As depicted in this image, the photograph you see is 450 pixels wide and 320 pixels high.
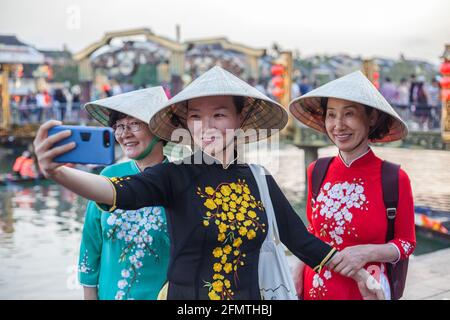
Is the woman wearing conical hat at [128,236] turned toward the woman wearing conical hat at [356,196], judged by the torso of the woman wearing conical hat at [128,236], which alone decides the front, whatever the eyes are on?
no

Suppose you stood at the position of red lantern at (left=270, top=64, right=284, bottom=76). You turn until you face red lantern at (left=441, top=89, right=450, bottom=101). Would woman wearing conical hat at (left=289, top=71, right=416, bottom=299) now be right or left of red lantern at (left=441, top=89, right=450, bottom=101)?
right

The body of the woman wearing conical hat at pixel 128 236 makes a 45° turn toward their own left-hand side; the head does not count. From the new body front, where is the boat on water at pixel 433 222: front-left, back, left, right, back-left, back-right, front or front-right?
left

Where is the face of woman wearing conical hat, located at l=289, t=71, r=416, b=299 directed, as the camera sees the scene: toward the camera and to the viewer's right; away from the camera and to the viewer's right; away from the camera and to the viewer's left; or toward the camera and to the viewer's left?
toward the camera and to the viewer's left

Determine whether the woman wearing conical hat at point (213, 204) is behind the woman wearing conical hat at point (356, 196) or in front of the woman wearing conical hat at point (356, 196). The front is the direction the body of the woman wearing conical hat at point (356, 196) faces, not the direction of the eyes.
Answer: in front

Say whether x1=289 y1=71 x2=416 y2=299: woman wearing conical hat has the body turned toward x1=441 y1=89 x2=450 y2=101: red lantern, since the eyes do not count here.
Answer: no

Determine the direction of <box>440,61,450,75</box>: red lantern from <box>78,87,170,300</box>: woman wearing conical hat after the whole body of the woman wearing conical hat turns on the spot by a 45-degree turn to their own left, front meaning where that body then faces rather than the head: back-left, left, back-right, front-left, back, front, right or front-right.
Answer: left

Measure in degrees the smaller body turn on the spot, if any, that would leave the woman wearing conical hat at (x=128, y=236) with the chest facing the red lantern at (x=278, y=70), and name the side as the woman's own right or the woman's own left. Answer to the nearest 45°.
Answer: approximately 180°

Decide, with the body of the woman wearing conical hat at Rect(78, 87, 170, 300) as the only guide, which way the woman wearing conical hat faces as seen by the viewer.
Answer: toward the camera

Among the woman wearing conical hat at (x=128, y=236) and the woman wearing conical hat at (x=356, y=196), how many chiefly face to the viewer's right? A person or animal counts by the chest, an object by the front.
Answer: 0

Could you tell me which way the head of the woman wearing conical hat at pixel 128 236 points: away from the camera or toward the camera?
toward the camera
